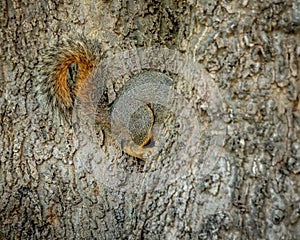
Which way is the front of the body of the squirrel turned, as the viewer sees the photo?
to the viewer's right
